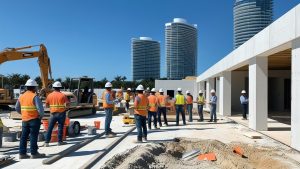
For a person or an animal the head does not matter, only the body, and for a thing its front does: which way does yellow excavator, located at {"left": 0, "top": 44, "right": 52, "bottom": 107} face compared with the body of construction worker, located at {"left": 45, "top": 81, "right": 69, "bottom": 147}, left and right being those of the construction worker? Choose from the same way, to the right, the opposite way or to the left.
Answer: to the right

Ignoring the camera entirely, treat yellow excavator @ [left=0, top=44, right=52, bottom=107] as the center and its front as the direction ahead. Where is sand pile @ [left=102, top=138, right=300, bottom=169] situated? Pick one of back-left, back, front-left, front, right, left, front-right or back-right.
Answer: right

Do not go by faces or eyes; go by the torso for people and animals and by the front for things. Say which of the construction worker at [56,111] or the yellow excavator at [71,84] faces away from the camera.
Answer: the construction worker

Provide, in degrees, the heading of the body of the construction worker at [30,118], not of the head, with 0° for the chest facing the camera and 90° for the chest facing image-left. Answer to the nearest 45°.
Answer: approximately 225°

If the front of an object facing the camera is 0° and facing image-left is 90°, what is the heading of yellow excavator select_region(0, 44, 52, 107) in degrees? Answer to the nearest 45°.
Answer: approximately 270°

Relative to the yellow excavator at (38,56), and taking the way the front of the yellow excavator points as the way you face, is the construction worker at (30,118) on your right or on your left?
on your right
